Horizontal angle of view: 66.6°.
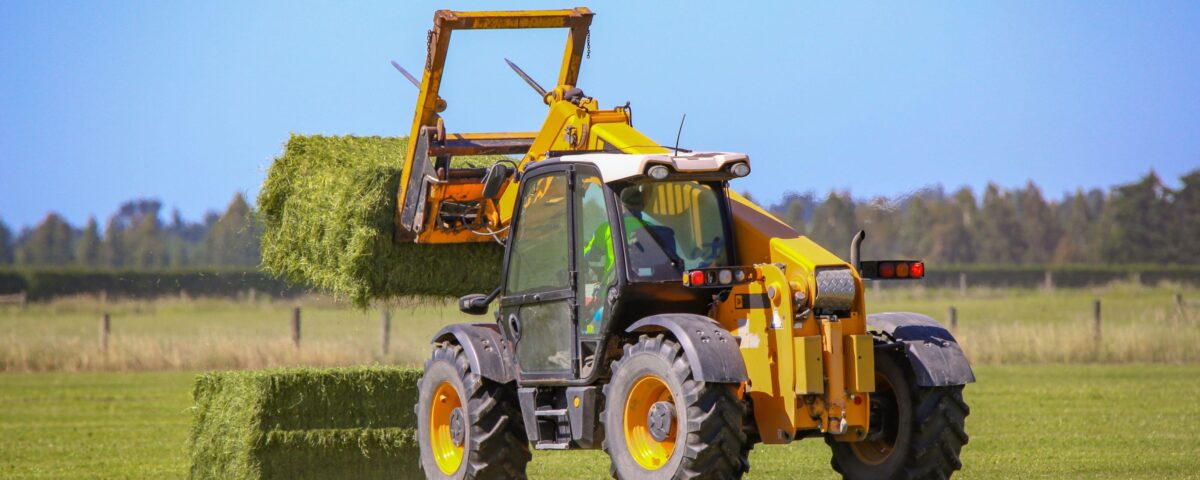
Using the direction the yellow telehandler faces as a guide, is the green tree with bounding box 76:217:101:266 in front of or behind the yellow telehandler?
in front

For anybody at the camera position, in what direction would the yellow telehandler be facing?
facing away from the viewer and to the left of the viewer

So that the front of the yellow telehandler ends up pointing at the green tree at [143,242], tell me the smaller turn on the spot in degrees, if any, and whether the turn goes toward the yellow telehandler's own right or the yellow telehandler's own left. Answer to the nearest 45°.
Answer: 0° — it already faces it

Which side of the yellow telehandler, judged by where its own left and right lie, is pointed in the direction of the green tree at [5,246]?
front

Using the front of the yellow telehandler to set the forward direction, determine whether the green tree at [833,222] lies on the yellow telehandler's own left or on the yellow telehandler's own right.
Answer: on the yellow telehandler's own right

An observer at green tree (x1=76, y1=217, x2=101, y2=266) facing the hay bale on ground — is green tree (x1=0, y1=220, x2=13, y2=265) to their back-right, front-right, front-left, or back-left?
back-right
